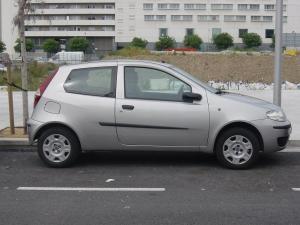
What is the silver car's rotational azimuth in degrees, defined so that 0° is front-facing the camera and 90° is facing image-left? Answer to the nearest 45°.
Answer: approximately 270°

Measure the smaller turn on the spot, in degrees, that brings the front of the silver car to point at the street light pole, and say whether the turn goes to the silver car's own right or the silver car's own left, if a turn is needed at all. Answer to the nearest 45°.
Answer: approximately 45° to the silver car's own left
